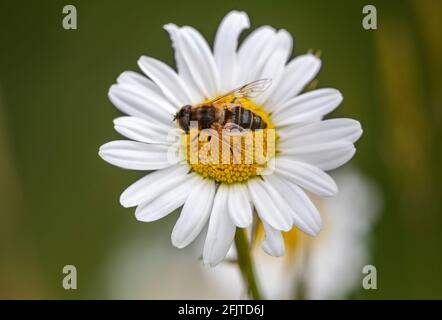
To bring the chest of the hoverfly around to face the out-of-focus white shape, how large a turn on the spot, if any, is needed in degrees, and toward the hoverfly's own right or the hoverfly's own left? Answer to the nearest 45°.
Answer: approximately 135° to the hoverfly's own right

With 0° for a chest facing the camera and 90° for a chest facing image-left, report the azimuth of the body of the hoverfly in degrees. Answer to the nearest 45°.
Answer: approximately 90°
